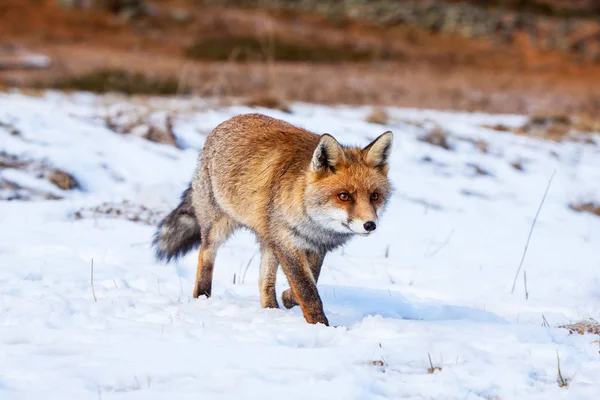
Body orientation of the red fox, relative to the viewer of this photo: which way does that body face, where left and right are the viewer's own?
facing the viewer and to the right of the viewer

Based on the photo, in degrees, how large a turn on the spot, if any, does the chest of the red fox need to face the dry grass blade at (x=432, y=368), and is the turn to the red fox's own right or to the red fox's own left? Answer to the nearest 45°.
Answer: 0° — it already faces it

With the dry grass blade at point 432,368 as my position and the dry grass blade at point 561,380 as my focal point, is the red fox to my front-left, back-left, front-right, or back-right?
back-left

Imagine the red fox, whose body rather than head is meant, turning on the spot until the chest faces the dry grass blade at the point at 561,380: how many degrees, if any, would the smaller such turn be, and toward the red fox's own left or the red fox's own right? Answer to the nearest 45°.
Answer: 0° — it already faces it
